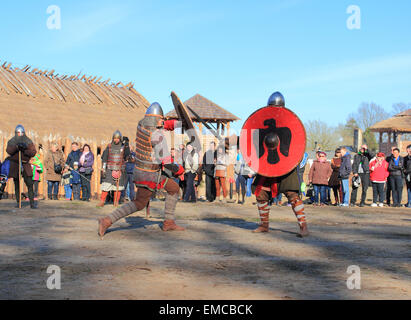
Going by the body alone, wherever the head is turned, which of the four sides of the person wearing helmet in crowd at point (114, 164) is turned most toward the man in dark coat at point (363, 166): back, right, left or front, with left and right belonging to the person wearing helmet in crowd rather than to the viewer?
left

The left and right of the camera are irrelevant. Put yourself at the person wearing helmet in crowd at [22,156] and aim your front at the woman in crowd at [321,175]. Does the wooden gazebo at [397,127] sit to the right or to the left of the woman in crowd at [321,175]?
left

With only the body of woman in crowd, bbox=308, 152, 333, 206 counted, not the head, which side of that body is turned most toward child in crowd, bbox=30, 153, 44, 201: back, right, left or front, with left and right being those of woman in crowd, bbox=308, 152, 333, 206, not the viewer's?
right

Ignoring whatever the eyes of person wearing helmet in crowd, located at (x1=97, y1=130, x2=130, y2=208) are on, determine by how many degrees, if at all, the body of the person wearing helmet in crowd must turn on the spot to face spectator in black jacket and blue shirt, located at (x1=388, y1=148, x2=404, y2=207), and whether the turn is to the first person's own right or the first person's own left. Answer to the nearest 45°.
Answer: approximately 90° to the first person's own left

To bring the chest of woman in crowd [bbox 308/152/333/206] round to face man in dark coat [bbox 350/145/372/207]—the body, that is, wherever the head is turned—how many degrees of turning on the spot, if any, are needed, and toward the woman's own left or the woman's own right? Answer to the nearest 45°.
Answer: approximately 135° to the woman's own left

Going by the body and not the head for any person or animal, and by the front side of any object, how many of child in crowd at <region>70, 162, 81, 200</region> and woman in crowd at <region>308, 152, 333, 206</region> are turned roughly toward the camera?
2

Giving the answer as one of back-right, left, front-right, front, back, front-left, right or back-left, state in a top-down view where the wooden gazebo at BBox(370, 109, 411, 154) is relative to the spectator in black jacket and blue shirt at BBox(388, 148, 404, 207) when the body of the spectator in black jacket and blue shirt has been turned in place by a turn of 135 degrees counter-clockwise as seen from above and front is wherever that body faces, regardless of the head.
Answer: front-left
